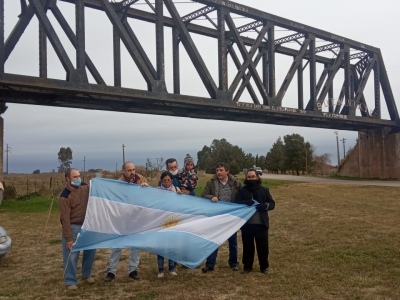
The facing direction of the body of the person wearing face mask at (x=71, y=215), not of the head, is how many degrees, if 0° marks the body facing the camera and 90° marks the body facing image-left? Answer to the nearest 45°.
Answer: approximately 315°

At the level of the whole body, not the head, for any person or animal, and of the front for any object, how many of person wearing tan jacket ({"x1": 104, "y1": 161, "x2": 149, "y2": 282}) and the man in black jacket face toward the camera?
2

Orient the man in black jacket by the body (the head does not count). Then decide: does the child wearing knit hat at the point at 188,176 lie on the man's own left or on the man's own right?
on the man's own right

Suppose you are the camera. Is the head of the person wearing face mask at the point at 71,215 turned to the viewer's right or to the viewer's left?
to the viewer's right

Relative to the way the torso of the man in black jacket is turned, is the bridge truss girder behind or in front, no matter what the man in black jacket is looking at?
behind

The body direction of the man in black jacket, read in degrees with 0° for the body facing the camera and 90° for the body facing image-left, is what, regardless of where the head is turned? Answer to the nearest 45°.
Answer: approximately 0°
